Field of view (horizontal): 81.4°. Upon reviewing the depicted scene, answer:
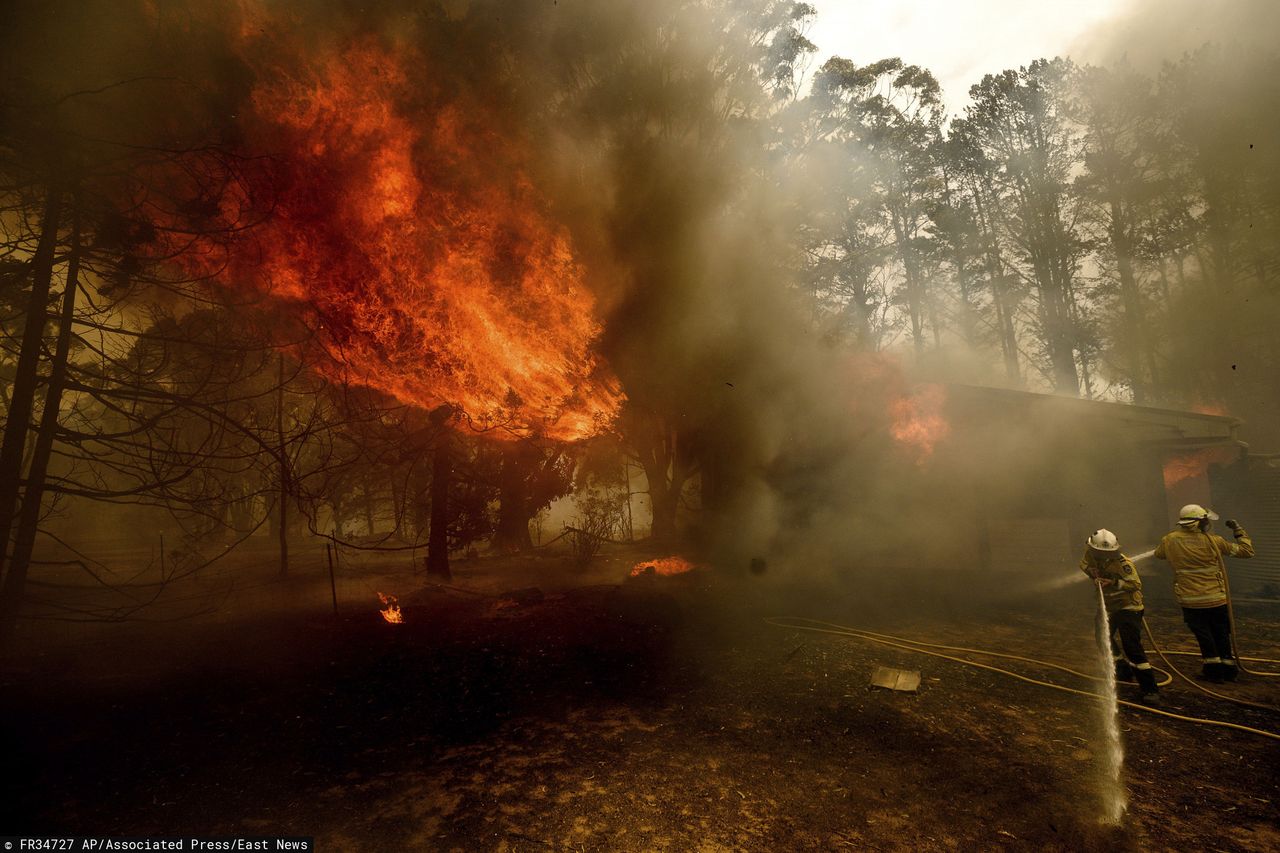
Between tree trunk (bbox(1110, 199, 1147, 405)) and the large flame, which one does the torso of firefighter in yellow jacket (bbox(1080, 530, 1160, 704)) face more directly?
the large flame

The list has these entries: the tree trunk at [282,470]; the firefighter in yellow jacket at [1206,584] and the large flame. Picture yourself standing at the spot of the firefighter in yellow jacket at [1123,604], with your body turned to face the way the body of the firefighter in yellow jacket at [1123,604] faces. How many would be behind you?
1

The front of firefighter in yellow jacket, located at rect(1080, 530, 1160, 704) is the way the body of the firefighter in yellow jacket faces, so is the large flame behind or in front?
in front

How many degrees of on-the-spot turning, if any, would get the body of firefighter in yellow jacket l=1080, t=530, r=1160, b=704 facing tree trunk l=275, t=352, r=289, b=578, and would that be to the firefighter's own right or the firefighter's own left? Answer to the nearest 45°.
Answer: approximately 45° to the firefighter's own right

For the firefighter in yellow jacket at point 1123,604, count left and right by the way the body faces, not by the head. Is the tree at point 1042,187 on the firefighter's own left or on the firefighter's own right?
on the firefighter's own right

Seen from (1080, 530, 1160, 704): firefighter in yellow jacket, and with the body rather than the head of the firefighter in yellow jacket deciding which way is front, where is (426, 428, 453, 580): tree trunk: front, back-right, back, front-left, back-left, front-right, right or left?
front-right

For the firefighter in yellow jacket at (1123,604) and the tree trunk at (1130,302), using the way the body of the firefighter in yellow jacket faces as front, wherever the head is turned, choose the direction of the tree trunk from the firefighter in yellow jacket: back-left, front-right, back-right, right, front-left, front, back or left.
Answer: back-right

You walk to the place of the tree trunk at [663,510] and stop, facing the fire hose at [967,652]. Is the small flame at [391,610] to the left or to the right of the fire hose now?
right
